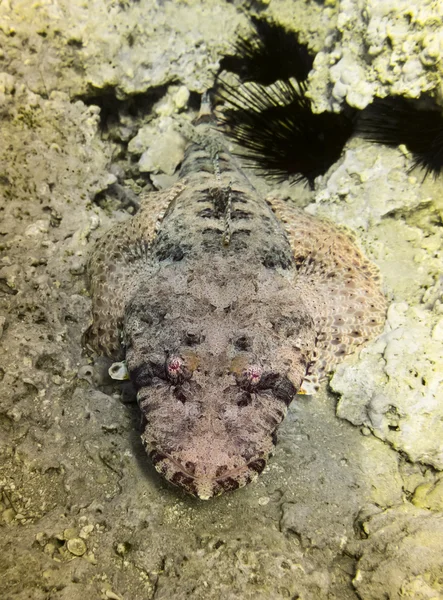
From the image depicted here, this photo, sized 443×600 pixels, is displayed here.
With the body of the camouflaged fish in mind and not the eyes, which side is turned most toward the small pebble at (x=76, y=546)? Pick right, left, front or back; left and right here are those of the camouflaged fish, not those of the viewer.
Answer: front

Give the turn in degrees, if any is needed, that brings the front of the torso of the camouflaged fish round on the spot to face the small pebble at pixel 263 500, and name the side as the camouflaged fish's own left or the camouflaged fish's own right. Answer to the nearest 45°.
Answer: approximately 45° to the camouflaged fish's own left

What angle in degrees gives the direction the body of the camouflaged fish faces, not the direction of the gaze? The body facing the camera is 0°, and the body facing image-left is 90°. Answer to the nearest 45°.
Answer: approximately 0°
